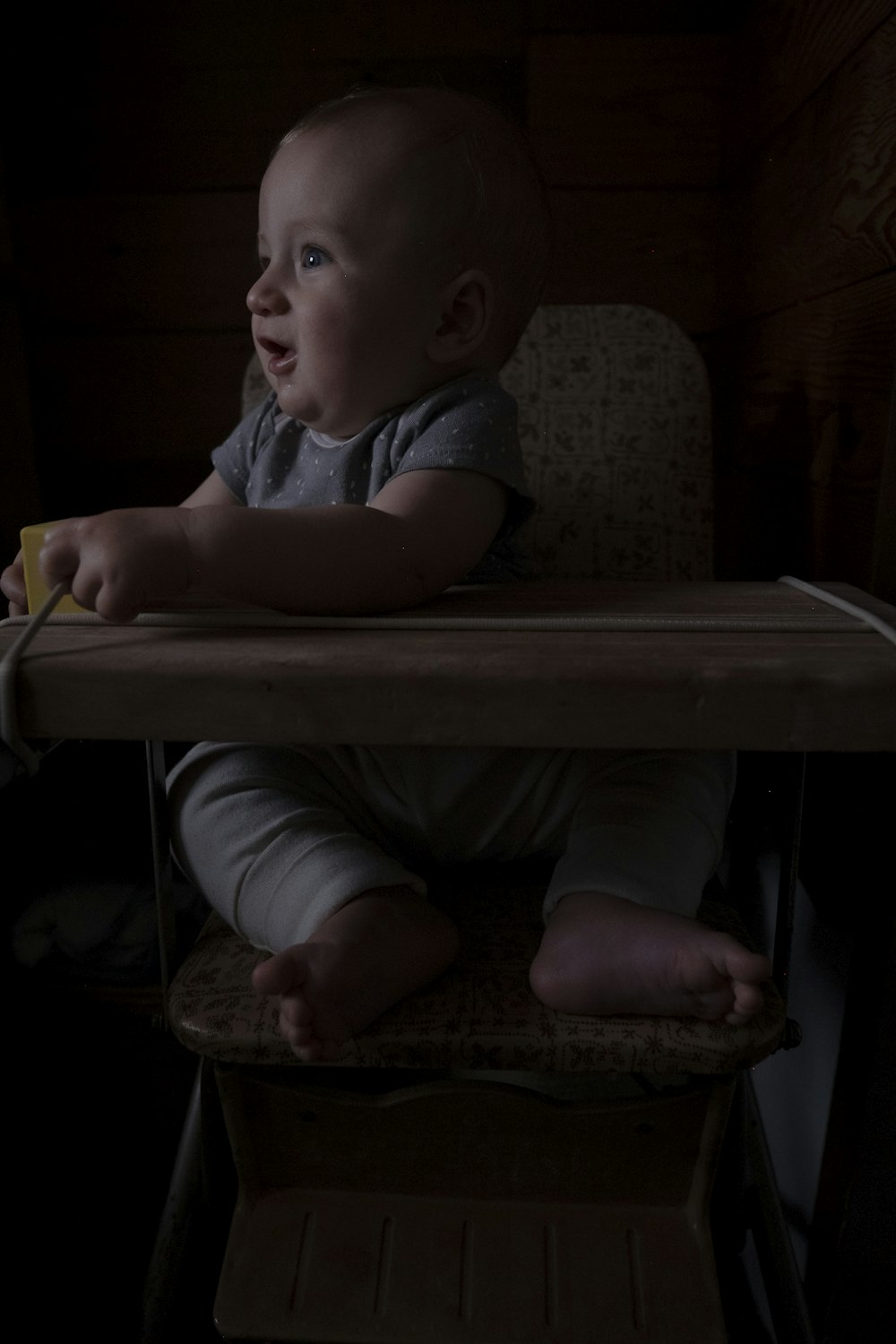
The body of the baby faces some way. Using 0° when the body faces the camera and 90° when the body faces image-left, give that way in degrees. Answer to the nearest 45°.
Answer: approximately 45°

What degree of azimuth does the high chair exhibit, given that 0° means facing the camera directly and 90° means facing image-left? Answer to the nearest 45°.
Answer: approximately 0°

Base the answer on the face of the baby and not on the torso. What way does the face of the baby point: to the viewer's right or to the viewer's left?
to the viewer's left
